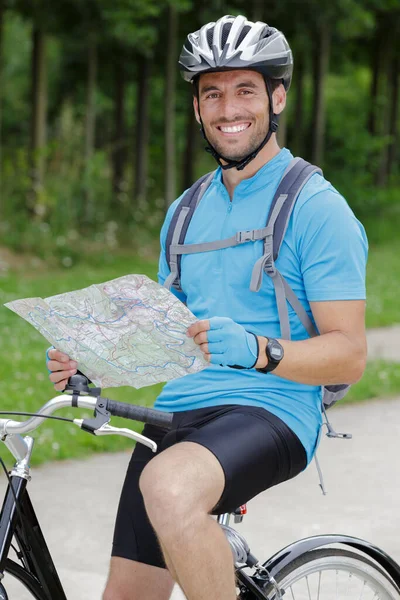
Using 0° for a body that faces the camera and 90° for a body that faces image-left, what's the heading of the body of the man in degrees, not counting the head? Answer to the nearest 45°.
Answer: approximately 45°

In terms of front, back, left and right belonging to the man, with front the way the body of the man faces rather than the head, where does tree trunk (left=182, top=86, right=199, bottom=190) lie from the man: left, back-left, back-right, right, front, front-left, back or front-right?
back-right

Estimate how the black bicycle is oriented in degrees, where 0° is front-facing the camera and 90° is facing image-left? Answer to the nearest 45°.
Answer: approximately 90°

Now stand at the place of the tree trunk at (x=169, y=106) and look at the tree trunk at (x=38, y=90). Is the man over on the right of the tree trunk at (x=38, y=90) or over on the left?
left

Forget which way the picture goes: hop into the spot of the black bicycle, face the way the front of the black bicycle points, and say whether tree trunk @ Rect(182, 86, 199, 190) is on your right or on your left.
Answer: on your right

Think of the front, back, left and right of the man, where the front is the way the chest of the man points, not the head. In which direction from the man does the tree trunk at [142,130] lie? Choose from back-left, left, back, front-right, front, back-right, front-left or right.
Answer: back-right

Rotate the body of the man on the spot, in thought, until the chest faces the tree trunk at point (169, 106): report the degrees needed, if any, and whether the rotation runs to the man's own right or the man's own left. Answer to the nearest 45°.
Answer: approximately 135° to the man's own right
